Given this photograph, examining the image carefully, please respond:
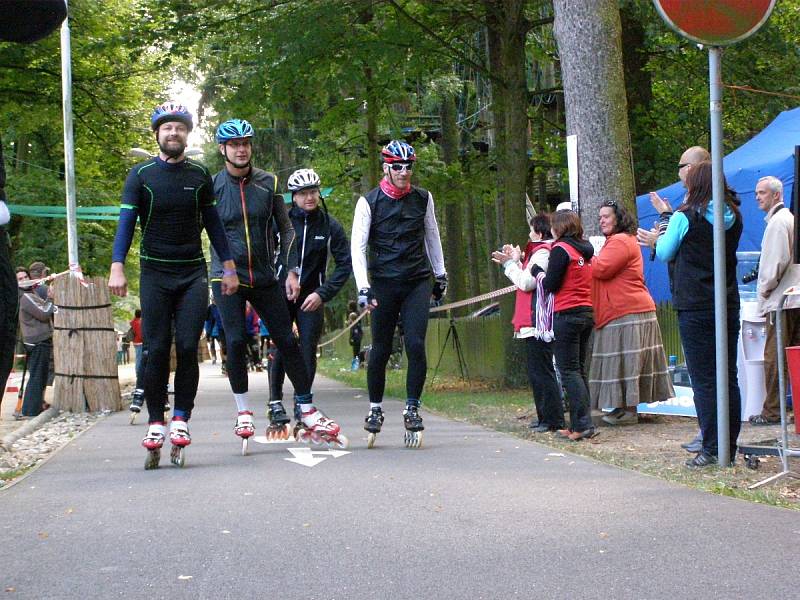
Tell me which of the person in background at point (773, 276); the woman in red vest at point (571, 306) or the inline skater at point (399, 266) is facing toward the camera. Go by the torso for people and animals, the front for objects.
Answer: the inline skater

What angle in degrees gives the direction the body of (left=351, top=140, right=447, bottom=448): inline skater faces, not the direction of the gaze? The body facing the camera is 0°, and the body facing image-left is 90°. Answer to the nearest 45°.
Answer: approximately 0°

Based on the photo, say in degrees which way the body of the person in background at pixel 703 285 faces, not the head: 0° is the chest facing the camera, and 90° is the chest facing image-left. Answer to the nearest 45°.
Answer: approximately 135°

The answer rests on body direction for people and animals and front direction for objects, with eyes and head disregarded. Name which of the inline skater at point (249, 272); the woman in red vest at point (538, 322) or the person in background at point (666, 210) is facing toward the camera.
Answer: the inline skater

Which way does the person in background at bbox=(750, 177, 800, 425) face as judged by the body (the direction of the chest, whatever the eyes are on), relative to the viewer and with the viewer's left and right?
facing to the left of the viewer

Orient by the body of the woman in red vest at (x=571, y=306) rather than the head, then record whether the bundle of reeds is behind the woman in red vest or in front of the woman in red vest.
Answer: in front

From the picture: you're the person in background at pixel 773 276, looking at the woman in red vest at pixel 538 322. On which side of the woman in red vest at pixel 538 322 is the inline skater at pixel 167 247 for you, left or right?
left

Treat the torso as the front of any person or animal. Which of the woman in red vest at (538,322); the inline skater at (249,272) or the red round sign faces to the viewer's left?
the woman in red vest

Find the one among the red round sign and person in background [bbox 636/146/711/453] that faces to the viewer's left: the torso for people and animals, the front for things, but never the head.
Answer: the person in background

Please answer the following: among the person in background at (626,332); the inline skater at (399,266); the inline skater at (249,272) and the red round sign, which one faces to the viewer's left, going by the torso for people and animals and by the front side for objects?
the person in background

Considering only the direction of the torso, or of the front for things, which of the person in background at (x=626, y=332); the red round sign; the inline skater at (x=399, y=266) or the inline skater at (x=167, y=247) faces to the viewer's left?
the person in background

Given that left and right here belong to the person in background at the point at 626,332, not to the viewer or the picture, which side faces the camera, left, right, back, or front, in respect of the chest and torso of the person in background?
left

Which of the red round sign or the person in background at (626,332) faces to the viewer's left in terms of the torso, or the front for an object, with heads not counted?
the person in background

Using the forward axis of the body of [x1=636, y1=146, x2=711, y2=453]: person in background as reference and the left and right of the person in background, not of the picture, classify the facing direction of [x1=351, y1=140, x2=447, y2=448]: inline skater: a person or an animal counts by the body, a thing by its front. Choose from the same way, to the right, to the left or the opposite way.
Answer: to the left
